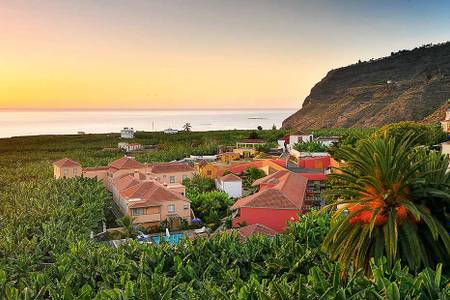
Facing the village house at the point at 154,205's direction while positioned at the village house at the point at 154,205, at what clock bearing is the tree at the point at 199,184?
The tree is roughly at 7 o'clock from the village house.

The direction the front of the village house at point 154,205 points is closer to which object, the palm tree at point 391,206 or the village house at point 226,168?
the palm tree

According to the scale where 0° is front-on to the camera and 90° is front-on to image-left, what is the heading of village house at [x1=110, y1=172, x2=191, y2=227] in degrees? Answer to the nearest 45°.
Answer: approximately 0°

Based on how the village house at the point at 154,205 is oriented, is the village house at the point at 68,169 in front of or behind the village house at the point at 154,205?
behind

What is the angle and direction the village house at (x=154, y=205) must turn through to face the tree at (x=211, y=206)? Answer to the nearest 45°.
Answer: approximately 90° to its left

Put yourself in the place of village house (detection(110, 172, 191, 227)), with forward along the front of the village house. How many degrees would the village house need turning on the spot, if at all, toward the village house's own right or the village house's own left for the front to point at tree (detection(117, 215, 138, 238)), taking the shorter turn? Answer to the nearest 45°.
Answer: approximately 45° to the village house's own right

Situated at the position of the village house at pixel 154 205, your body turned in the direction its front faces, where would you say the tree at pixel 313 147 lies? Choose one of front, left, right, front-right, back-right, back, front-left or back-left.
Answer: back-left

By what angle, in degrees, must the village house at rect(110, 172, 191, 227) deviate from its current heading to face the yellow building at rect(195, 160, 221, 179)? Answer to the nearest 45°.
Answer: approximately 135° to its left
